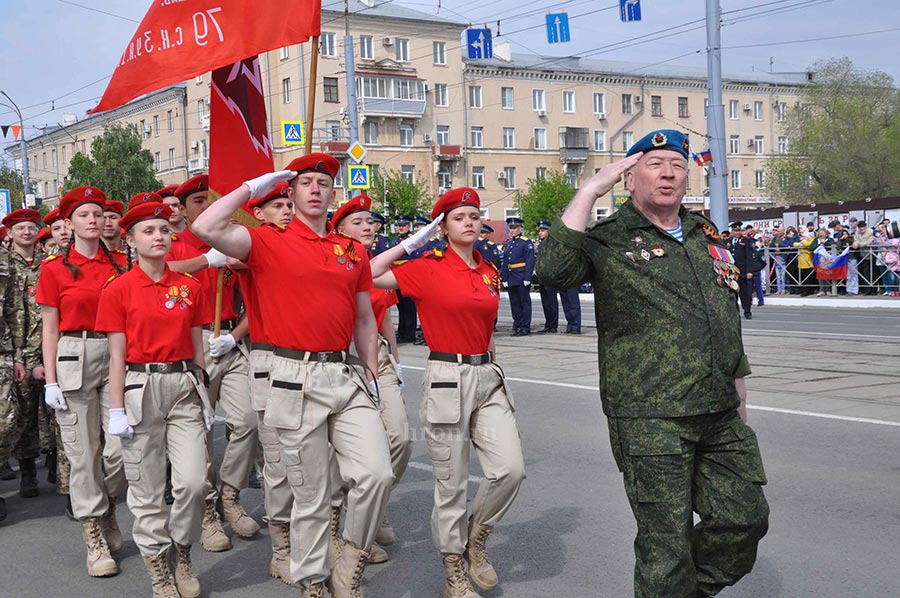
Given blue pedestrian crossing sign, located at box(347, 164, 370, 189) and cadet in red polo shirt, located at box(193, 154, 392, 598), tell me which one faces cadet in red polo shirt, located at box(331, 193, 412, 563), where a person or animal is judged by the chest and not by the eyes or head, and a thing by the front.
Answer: the blue pedestrian crossing sign

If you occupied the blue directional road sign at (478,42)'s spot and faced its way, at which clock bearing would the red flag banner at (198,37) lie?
The red flag banner is roughly at 12 o'clock from the blue directional road sign.

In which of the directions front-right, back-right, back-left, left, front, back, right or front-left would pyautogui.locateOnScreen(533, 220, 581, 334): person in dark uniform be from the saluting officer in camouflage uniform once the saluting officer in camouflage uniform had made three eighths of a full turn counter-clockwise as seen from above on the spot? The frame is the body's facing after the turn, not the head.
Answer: front

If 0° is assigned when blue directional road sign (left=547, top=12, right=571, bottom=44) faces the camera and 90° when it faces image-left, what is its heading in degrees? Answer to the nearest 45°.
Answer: approximately 0°
